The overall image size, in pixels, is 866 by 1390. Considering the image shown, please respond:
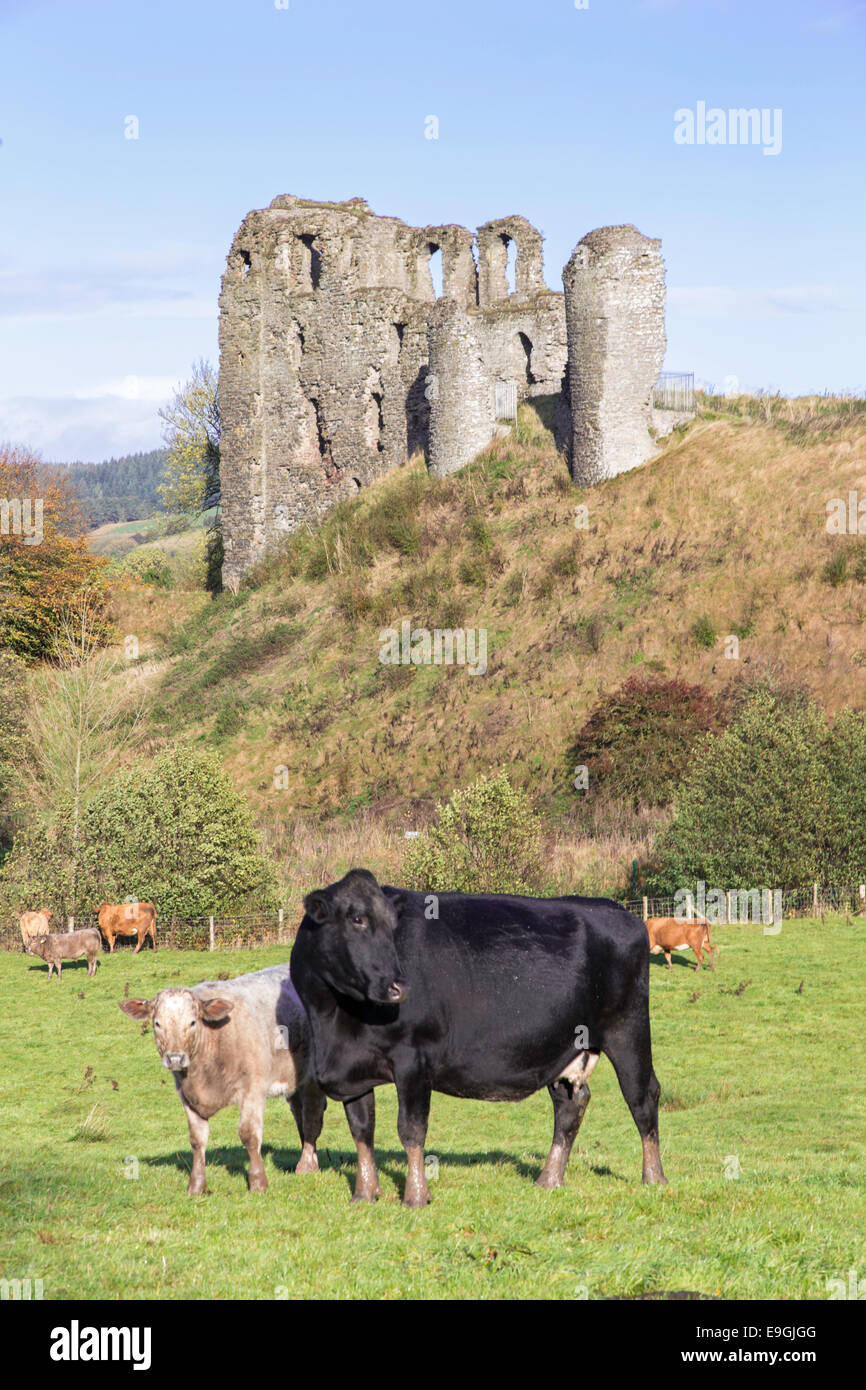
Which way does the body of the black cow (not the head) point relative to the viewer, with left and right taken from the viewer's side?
facing the viewer and to the left of the viewer

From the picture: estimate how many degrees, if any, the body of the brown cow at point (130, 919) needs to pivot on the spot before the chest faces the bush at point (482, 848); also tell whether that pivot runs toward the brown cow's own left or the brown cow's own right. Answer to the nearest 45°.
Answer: approximately 180°

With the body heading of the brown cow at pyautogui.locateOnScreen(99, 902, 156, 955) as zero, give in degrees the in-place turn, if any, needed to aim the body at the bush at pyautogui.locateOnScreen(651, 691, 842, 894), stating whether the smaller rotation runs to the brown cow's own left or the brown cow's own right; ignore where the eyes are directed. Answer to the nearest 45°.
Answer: approximately 180°

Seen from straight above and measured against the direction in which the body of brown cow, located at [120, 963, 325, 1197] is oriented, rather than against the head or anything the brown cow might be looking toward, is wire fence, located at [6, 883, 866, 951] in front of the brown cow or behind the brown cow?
behind

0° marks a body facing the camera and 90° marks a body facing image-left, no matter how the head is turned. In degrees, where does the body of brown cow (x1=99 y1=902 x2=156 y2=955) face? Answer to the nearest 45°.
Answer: approximately 90°
